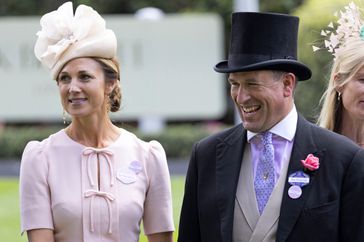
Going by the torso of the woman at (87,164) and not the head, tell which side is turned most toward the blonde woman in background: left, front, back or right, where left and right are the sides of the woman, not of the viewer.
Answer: left

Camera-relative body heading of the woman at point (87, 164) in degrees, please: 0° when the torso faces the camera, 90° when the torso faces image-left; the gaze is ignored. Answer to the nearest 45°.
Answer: approximately 0°

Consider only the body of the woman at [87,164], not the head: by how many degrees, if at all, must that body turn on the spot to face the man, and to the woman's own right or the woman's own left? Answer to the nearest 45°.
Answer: approximately 45° to the woman's own left
